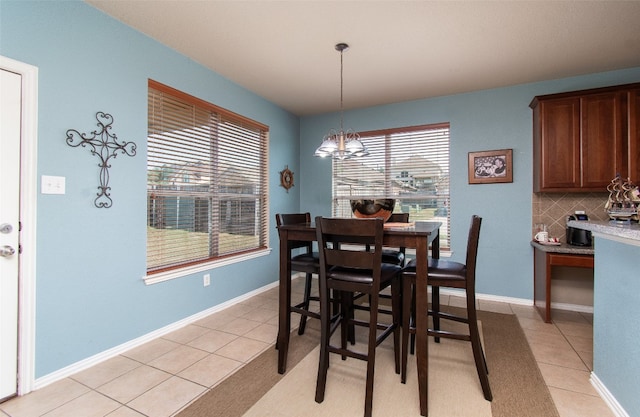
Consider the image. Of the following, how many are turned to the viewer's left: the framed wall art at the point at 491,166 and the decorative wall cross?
0

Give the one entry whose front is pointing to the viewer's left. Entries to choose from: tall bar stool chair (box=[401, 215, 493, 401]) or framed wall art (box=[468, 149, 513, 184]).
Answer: the tall bar stool chair

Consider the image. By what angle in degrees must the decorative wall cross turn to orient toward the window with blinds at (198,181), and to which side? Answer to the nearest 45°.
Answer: approximately 90° to its left

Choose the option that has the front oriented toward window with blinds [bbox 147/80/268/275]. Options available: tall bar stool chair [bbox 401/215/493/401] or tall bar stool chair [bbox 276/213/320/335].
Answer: tall bar stool chair [bbox 401/215/493/401]

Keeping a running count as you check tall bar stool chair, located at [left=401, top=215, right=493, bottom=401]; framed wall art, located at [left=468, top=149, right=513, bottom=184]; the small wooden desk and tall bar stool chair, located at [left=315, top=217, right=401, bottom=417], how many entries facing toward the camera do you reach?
2

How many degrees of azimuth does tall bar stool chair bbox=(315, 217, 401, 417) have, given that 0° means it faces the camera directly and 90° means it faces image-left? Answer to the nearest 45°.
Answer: approximately 225°

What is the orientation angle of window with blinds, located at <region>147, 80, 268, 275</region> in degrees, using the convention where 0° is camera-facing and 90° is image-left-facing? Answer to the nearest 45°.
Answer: approximately 315°

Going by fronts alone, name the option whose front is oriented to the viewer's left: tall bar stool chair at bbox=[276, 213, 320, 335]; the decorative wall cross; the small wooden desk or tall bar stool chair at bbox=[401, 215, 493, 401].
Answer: tall bar stool chair at bbox=[401, 215, 493, 401]

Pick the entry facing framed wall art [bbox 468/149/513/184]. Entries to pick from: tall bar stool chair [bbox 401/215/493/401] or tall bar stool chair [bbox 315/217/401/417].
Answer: tall bar stool chair [bbox 315/217/401/417]

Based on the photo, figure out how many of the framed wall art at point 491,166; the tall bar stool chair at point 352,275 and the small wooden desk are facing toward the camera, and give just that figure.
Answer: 2

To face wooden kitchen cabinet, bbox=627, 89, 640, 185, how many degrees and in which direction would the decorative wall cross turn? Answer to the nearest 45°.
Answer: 0° — it already faces it

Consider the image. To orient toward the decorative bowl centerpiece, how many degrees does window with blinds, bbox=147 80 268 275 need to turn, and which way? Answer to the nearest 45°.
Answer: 0° — it already faces it
